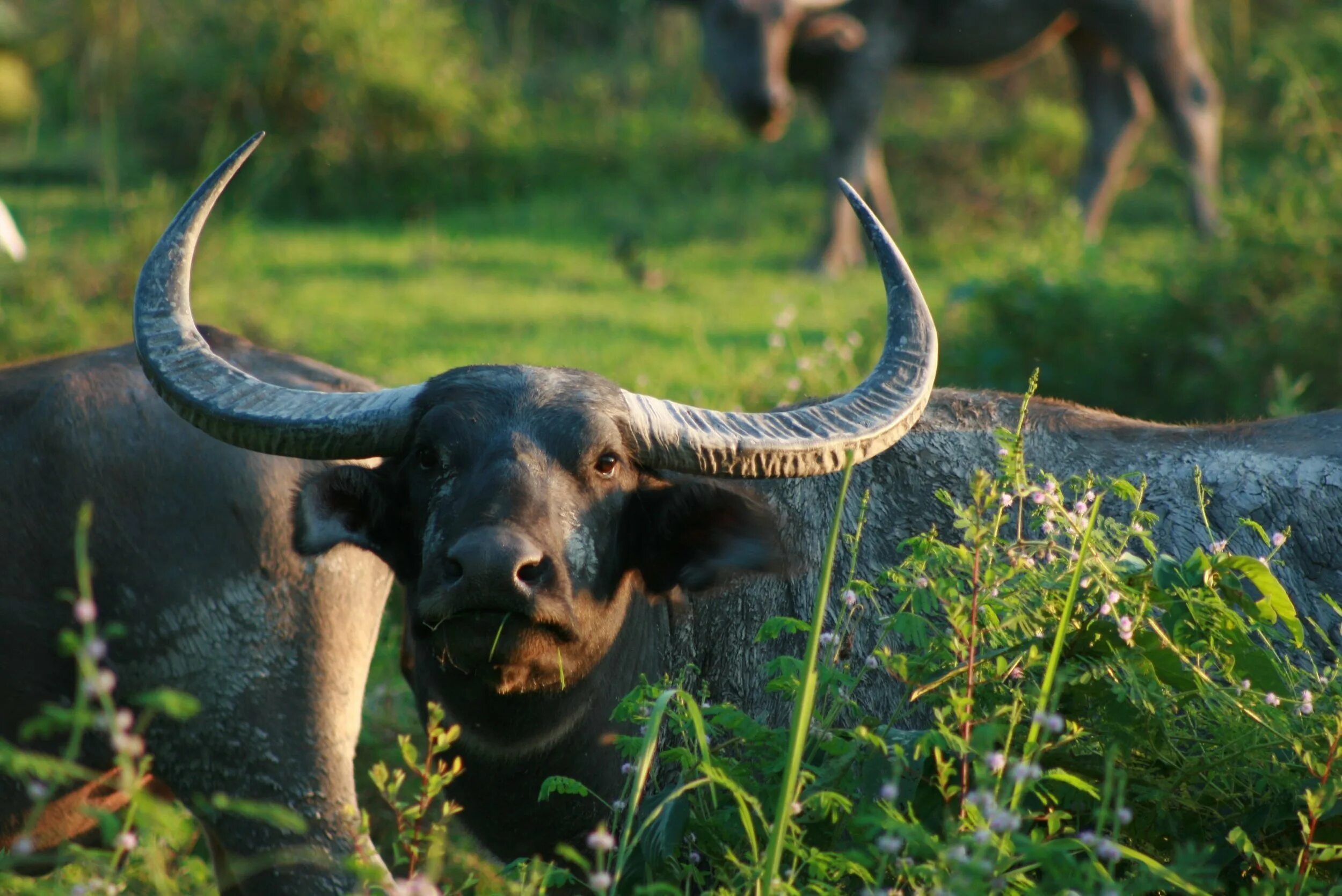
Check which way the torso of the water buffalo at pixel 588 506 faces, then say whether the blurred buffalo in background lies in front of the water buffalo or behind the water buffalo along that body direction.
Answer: behind

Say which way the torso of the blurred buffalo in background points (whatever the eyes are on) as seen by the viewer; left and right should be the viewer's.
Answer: facing to the left of the viewer

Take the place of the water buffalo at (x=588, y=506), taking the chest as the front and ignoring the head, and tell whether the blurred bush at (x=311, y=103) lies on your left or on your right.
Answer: on your right

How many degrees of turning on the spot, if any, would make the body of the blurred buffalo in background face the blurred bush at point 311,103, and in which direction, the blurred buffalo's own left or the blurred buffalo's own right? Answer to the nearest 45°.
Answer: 0° — it already faces it

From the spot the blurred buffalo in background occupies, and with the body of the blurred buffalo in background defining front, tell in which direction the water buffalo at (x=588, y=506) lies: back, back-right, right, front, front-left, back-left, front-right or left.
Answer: left

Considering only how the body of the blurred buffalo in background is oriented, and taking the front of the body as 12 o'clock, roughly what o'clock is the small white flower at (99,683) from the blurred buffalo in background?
The small white flower is roughly at 9 o'clock from the blurred buffalo in background.

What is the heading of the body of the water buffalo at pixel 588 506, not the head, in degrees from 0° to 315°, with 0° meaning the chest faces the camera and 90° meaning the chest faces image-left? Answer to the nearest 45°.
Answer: approximately 45°

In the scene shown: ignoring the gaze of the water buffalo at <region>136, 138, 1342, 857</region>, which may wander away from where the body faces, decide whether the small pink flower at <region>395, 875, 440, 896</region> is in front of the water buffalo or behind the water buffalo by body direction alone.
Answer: in front

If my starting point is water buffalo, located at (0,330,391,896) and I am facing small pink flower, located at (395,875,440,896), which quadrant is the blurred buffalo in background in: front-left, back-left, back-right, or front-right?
back-left

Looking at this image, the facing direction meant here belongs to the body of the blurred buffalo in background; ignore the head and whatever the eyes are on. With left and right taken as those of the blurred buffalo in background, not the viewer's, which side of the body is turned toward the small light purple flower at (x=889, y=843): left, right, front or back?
left

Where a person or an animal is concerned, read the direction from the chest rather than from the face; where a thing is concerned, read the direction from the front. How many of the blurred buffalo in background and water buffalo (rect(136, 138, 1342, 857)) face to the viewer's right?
0
